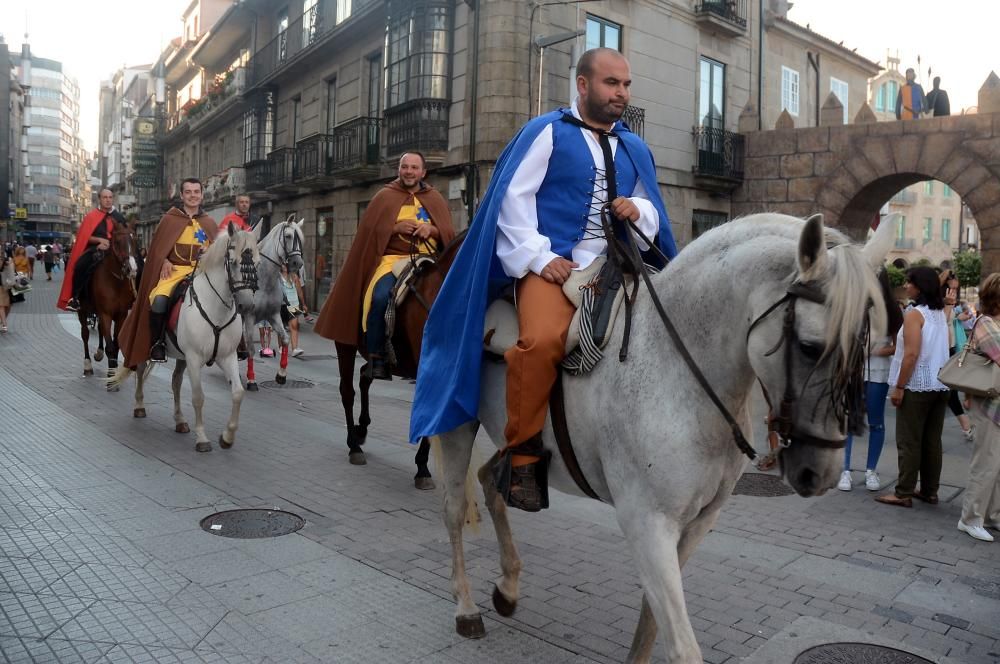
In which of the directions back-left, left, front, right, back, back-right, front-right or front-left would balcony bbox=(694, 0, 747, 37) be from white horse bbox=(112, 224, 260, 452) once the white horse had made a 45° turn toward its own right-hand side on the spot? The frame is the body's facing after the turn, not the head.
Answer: back-left

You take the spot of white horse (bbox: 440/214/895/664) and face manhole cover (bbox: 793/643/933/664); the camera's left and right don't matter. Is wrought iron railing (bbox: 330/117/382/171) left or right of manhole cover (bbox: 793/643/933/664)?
left

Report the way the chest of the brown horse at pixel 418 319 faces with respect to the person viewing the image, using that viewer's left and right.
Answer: facing the viewer and to the right of the viewer

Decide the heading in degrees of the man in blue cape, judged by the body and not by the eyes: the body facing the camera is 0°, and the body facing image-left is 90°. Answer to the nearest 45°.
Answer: approximately 315°

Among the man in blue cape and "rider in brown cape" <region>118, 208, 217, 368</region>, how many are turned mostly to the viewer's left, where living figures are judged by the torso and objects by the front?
0

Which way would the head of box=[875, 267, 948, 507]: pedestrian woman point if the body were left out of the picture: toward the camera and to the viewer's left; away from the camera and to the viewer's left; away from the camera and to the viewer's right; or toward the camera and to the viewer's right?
away from the camera and to the viewer's left

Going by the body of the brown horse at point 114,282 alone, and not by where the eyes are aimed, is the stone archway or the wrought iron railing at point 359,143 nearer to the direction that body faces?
the stone archway

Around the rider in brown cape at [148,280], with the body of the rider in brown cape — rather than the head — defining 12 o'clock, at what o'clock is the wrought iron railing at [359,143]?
The wrought iron railing is roughly at 8 o'clock from the rider in brown cape.
